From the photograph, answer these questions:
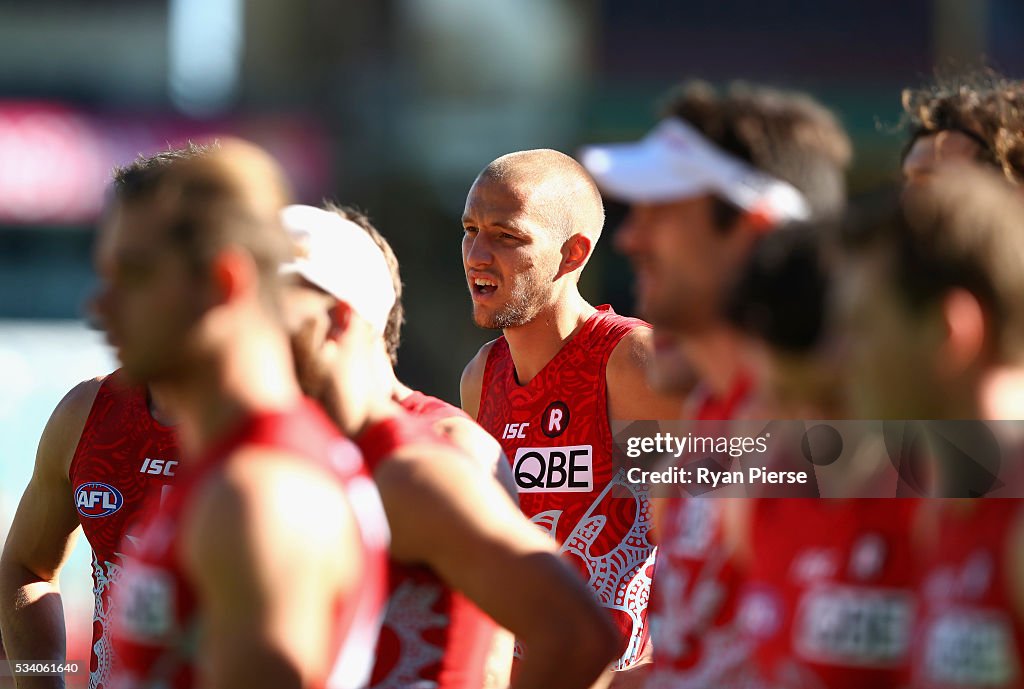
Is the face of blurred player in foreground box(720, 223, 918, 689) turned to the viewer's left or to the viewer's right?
to the viewer's left

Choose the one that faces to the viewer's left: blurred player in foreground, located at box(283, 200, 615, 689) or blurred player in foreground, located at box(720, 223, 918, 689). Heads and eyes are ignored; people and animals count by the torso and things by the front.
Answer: blurred player in foreground, located at box(283, 200, 615, 689)

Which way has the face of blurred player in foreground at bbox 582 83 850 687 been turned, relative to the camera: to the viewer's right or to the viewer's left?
to the viewer's left

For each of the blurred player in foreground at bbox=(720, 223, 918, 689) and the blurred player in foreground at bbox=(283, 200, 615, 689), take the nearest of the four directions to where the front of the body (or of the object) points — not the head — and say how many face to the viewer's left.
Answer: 1

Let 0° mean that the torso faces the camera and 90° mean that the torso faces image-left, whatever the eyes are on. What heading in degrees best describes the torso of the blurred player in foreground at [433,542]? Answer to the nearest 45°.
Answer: approximately 90°

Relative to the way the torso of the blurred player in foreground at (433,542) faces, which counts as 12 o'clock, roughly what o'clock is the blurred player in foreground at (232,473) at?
the blurred player in foreground at (232,473) is roughly at 10 o'clock from the blurred player in foreground at (433,542).

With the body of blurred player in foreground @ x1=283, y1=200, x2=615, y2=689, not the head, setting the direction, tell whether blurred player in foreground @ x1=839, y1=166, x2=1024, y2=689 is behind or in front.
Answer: behind
